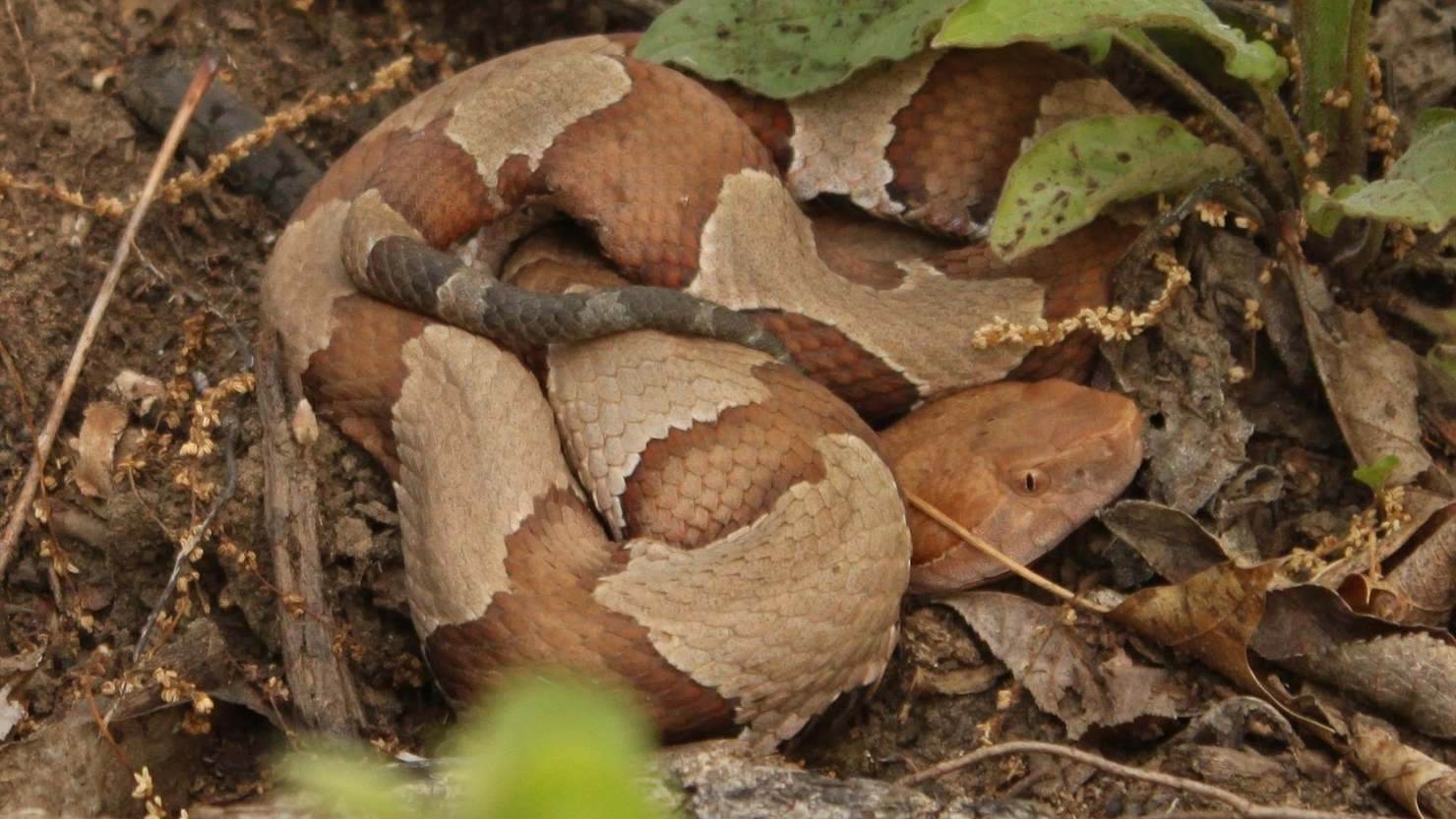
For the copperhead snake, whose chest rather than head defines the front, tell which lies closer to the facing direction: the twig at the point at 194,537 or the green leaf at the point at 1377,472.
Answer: the green leaf

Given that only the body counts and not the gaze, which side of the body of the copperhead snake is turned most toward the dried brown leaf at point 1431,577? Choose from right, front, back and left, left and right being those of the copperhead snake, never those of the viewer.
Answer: front

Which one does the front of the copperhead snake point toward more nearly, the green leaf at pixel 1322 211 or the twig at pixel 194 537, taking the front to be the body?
the green leaf

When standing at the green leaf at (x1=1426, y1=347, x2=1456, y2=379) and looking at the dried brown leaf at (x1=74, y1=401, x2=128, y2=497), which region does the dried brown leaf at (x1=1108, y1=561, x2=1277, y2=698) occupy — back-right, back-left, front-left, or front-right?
front-left

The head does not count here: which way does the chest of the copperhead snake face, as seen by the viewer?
to the viewer's right

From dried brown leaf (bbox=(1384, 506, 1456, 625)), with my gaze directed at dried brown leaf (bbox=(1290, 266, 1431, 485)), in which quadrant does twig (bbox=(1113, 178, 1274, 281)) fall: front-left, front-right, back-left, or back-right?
front-left

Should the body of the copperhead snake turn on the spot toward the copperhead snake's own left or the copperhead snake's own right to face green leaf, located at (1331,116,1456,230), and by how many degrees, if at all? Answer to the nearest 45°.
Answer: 0° — it already faces it

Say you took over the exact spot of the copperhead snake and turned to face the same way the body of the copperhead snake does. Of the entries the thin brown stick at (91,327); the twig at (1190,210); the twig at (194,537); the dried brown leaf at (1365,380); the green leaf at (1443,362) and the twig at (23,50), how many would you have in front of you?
3

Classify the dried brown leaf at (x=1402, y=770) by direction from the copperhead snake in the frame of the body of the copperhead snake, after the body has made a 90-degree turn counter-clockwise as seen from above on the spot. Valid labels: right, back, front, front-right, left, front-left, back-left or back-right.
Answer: back-right

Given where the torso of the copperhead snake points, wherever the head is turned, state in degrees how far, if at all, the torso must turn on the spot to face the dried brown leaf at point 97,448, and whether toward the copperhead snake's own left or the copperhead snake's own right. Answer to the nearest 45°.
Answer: approximately 180°

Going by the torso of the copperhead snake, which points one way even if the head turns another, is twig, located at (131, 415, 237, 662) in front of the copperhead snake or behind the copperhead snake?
behind

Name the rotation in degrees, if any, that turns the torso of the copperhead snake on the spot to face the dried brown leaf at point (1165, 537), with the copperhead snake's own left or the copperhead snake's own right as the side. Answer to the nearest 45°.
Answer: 0° — it already faces it

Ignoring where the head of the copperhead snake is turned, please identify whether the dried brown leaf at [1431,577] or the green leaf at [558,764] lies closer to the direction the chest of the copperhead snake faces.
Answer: the dried brown leaf

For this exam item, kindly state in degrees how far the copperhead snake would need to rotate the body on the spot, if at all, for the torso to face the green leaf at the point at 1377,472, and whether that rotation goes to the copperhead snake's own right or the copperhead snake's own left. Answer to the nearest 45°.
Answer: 0° — it already faces it

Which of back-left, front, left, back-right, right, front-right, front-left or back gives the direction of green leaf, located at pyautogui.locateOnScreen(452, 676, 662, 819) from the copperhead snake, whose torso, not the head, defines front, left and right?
right

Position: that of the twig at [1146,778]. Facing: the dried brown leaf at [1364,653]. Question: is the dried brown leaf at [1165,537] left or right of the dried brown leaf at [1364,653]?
left

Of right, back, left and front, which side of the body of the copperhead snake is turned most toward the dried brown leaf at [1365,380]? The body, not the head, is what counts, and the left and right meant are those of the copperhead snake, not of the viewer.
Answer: front

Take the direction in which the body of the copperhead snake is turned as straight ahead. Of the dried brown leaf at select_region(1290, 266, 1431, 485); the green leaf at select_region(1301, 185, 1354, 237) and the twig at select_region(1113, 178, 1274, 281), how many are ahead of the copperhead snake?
3
